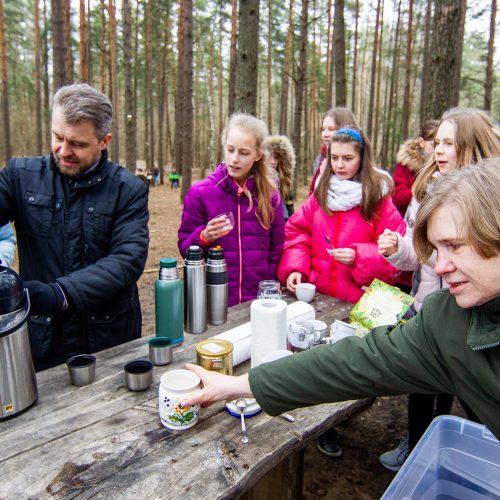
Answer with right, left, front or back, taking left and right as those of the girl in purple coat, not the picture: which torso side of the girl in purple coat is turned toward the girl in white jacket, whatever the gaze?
left

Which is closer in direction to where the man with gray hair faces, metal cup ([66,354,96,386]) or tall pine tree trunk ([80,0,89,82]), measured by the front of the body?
the metal cup

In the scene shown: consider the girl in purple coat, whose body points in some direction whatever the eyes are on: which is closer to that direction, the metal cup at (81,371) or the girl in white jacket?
the metal cup

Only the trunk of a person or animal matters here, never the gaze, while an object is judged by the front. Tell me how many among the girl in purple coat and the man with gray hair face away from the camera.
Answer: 0

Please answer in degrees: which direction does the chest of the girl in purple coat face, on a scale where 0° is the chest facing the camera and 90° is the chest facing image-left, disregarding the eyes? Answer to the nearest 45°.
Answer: approximately 0°

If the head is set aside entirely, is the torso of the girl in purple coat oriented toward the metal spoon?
yes

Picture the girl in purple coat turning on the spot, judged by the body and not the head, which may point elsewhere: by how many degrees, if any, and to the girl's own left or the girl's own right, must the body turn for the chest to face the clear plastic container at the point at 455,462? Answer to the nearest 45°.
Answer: approximately 45° to the girl's own left

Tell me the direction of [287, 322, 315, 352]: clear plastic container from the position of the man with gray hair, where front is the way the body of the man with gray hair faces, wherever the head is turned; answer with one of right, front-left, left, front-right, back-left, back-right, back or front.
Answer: left

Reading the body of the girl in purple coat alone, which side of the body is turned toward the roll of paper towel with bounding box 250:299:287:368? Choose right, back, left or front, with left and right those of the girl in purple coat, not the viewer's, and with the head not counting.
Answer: front
